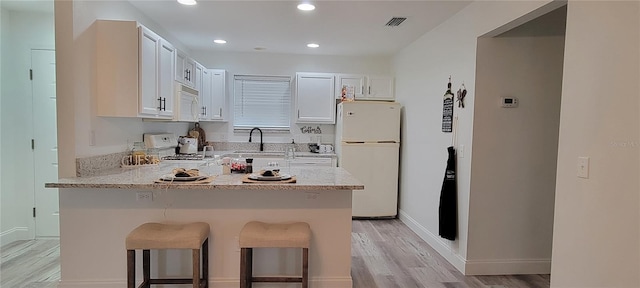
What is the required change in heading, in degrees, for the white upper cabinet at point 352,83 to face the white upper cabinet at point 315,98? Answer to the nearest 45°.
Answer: approximately 90° to its right

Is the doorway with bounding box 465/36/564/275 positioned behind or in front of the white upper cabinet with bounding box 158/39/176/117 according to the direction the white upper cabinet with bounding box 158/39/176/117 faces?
in front

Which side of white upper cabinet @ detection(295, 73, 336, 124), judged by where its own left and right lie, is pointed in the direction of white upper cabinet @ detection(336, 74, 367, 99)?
left

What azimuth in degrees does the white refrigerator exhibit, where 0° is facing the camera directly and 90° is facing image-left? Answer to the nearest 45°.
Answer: approximately 0°

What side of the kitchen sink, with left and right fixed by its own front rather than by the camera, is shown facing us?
front

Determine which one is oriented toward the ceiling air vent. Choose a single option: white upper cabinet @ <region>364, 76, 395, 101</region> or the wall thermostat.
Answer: the white upper cabinet

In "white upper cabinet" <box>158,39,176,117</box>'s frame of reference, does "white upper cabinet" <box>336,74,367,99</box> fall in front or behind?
in front

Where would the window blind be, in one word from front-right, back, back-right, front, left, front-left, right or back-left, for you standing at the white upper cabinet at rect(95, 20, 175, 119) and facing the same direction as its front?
front-left

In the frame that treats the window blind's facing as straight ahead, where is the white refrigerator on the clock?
The white refrigerator is roughly at 10 o'clock from the window blind.

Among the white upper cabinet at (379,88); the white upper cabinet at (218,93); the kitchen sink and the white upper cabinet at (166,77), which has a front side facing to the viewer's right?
the white upper cabinet at (166,77)

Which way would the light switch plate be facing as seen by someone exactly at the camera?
facing the viewer and to the left of the viewer

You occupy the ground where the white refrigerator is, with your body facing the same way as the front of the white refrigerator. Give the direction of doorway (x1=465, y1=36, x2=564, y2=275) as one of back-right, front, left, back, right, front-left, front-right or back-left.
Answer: front-left

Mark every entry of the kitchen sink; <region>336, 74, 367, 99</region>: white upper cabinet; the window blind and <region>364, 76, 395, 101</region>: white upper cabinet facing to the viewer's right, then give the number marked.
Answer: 0
